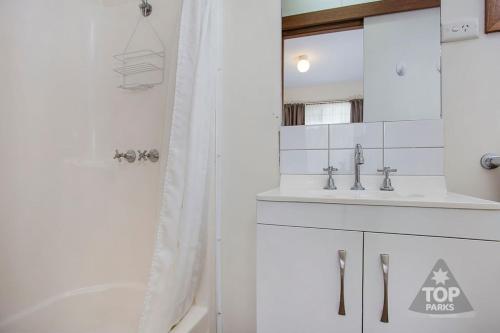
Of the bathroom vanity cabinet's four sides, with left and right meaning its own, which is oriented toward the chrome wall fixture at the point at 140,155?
right

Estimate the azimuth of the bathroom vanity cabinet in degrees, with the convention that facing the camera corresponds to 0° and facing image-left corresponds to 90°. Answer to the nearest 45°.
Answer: approximately 0°

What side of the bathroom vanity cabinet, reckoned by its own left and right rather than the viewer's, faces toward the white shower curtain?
right

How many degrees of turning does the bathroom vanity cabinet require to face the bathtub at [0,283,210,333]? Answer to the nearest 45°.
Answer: approximately 90° to its right
